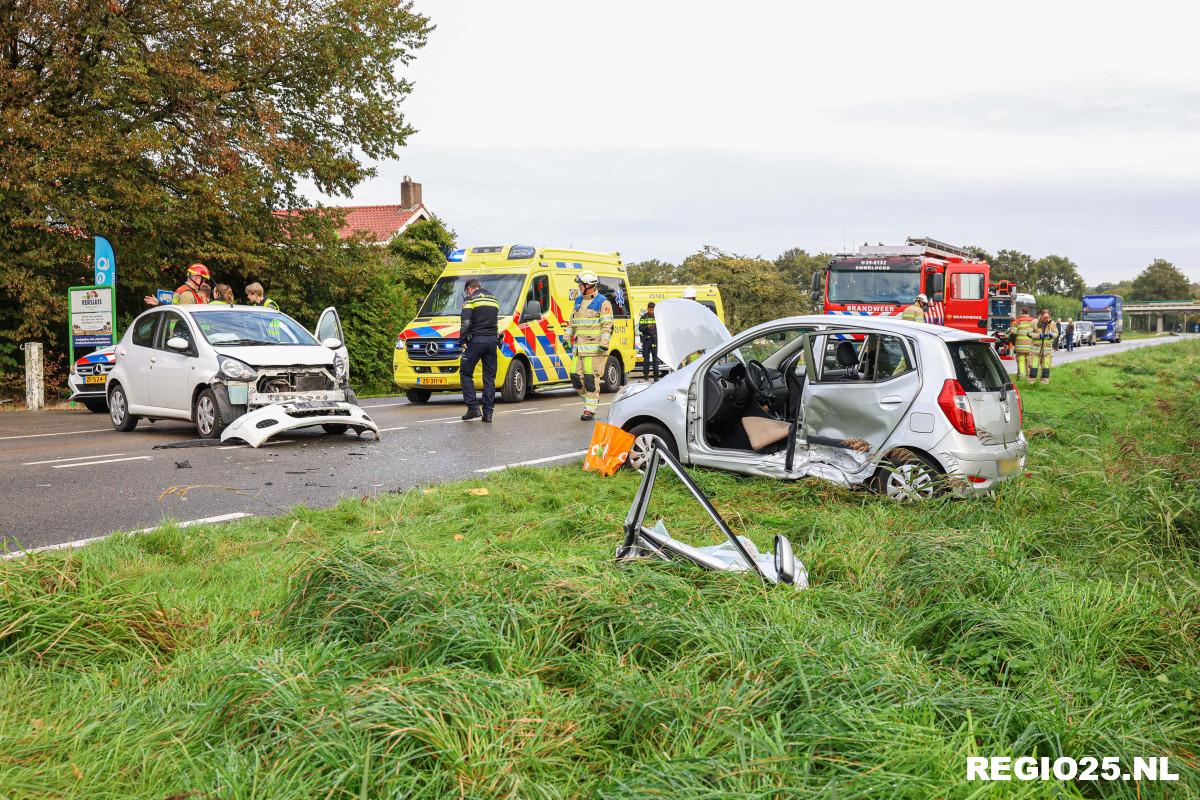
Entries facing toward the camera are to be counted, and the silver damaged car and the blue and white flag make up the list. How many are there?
1

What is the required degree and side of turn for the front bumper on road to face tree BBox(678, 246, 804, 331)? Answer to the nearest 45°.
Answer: approximately 90° to its left

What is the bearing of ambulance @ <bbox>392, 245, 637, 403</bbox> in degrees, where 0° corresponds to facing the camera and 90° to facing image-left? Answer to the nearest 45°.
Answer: approximately 45°

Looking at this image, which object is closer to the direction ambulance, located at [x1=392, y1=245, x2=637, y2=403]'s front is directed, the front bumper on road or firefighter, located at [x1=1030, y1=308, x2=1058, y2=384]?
the front bumper on road

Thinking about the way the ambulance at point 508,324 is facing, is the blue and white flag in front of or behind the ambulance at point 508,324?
in front

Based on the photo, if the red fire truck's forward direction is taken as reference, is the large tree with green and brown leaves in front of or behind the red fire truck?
in front

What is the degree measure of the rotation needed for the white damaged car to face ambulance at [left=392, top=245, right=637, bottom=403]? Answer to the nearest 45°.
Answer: approximately 90° to its left

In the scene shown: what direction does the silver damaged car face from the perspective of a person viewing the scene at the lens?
facing away from the viewer and to the left of the viewer
